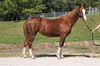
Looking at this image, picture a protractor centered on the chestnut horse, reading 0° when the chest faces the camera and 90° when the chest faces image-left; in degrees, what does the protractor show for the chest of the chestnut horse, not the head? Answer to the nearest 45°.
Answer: approximately 270°
